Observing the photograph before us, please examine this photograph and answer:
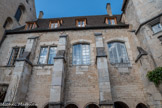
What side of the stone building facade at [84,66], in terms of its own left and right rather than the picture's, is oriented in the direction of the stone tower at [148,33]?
left

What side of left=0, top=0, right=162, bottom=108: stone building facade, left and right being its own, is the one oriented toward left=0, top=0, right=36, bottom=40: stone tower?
right

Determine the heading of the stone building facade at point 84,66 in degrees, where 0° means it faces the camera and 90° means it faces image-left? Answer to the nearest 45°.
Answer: approximately 0°
